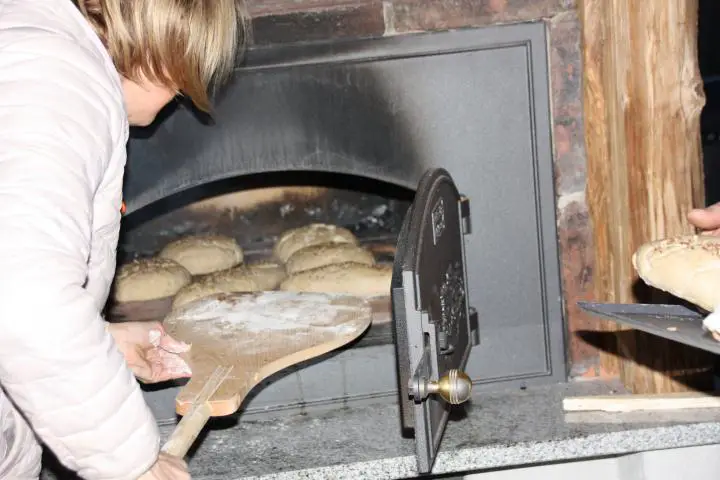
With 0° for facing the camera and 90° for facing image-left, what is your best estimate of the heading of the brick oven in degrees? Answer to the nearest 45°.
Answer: approximately 0°

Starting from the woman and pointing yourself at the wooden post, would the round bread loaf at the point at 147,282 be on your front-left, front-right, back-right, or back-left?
front-left

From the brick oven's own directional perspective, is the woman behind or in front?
in front

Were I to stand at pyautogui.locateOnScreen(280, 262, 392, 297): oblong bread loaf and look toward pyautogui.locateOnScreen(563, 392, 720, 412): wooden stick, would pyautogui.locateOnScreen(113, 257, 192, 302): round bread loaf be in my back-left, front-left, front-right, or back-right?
back-right

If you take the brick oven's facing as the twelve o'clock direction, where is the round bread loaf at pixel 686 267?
The round bread loaf is roughly at 11 o'clock from the brick oven.

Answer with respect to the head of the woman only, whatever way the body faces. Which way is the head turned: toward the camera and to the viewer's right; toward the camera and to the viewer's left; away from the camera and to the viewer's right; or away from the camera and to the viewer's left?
away from the camera and to the viewer's right
